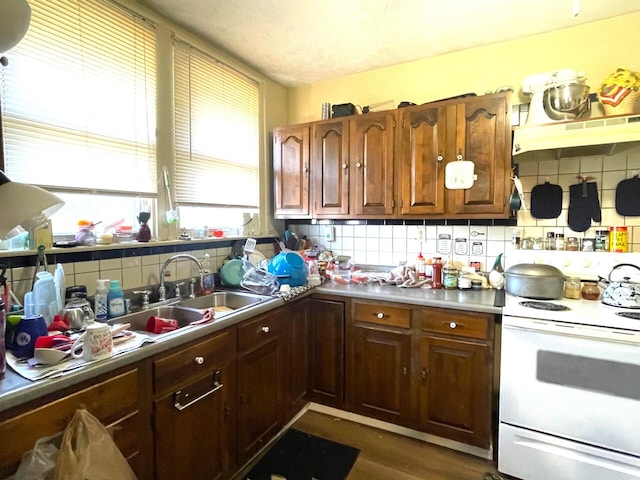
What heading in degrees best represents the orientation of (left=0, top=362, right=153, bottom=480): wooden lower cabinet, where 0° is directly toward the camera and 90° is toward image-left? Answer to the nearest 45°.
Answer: approximately 315°

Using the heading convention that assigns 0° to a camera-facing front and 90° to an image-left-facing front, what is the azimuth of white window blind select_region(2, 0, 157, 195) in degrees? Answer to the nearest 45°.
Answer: approximately 315°

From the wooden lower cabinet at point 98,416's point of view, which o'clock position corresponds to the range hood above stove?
The range hood above stove is roughly at 11 o'clock from the wooden lower cabinet.

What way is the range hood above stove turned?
toward the camera

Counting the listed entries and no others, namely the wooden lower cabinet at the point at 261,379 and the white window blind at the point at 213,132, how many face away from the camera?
0

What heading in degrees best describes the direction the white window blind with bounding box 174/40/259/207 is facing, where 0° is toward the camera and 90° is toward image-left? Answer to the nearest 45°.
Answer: approximately 315°

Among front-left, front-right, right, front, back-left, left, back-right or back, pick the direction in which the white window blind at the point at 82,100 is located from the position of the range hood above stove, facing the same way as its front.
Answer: front-right

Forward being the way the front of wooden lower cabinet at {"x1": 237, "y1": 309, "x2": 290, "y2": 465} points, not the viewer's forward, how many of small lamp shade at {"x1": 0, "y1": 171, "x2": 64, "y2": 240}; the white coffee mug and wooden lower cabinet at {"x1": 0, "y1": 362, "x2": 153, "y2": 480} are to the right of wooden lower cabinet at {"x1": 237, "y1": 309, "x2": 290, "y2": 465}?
3

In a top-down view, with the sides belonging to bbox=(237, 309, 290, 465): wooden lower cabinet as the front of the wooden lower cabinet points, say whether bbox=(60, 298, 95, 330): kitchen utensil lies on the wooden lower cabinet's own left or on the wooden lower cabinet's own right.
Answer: on the wooden lower cabinet's own right

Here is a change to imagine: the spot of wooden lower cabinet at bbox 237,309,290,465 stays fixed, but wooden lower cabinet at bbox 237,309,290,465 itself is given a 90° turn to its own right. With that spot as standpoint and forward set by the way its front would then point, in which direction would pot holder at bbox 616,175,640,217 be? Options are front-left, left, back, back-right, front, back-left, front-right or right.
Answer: back-left

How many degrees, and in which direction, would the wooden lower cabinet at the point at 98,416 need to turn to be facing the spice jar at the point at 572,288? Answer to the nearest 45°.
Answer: approximately 45° to its left

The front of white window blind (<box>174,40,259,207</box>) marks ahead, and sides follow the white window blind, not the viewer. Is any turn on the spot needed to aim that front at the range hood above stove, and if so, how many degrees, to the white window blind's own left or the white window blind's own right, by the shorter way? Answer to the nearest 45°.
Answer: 0° — it already faces it
